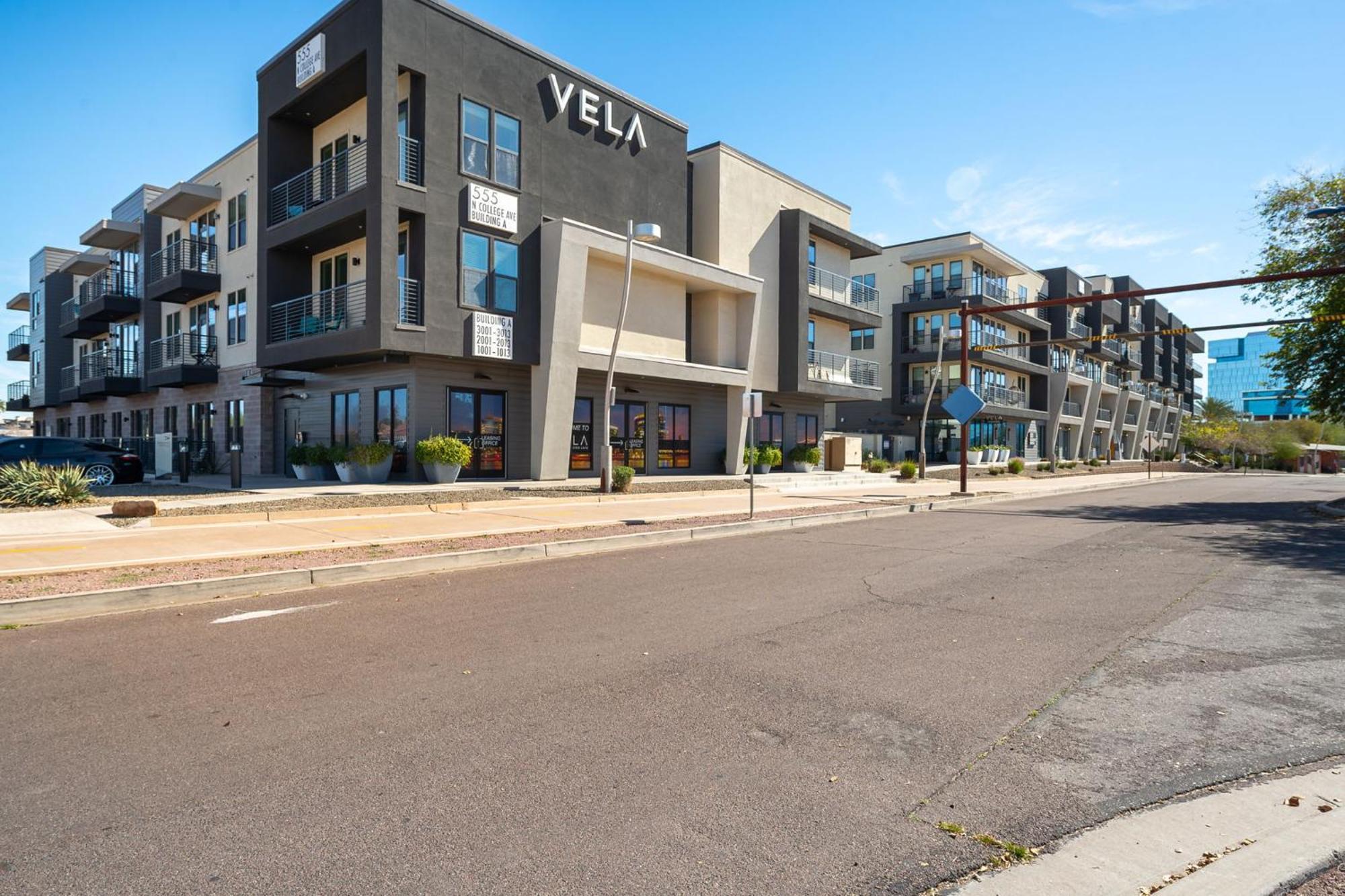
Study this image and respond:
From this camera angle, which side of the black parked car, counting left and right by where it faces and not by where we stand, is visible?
left

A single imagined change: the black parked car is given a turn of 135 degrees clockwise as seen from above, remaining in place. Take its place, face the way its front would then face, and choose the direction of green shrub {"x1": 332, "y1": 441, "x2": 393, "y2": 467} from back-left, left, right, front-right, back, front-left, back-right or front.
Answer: right

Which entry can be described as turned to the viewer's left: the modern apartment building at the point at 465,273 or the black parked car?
the black parked car

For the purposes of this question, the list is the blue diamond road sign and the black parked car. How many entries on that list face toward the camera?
1

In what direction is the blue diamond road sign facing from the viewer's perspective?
toward the camera

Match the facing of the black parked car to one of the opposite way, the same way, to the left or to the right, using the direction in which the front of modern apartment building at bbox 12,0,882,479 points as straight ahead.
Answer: to the right

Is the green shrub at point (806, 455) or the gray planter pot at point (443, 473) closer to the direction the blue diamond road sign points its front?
the gray planter pot

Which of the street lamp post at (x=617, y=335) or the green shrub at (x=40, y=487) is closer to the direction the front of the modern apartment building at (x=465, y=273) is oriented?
the street lamp post

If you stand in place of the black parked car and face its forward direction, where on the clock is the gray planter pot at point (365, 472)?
The gray planter pot is roughly at 7 o'clock from the black parked car.

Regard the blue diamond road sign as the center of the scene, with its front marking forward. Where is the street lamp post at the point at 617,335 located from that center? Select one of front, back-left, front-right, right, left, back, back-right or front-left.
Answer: front-right

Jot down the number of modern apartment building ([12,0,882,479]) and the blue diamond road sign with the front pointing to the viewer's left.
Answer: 0

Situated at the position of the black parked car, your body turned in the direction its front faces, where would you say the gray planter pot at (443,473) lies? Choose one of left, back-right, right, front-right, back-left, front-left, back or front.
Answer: back-left

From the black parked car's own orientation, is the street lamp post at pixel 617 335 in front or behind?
behind

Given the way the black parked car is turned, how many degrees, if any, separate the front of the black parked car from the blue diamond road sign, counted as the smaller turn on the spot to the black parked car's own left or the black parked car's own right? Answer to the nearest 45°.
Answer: approximately 135° to the black parked car's own left

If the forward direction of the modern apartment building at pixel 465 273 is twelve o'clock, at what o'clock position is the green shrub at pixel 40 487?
The green shrub is roughly at 3 o'clock from the modern apartment building.

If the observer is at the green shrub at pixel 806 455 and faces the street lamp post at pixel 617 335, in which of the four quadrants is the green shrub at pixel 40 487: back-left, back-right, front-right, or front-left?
front-right
